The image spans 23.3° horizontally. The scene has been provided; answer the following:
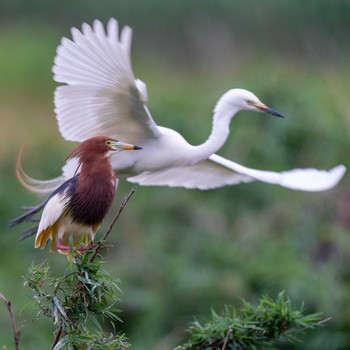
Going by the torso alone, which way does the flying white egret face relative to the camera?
to the viewer's right
